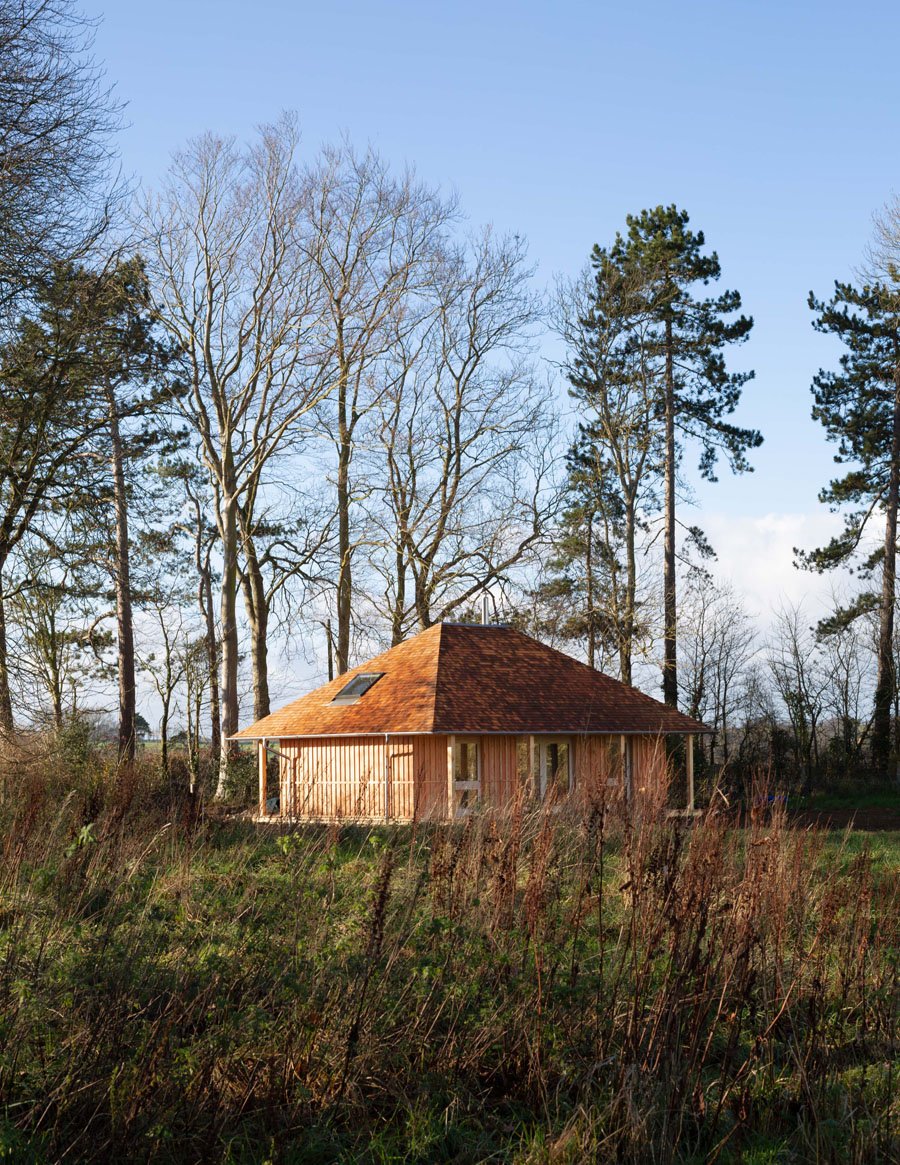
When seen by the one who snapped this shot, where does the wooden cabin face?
facing the viewer and to the right of the viewer

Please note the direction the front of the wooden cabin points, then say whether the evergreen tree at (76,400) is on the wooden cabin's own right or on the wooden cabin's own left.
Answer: on the wooden cabin's own right
